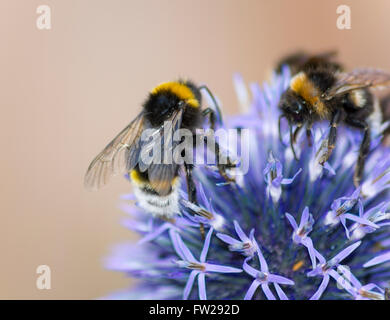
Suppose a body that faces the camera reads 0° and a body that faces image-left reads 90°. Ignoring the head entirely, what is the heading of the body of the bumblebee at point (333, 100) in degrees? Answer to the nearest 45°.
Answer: approximately 45°
